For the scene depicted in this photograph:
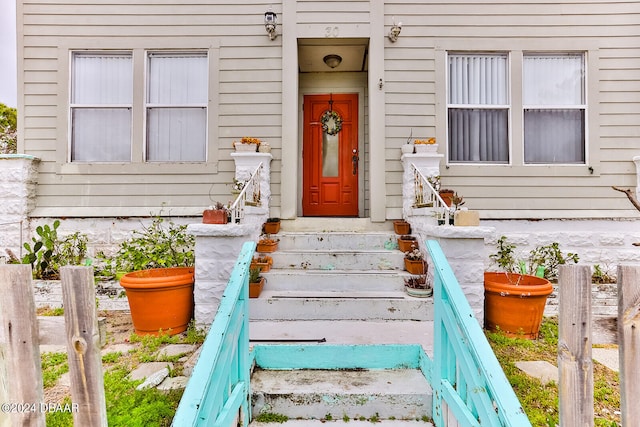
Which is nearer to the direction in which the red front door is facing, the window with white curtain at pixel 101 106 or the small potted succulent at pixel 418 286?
the small potted succulent

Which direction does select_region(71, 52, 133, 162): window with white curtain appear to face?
toward the camera

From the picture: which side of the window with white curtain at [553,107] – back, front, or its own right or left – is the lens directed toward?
front

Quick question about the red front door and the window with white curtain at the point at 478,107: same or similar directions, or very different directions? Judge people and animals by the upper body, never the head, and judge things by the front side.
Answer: same or similar directions

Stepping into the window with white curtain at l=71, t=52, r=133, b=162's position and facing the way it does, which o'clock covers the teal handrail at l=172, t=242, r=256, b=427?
The teal handrail is roughly at 12 o'clock from the window with white curtain.

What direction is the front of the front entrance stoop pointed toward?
toward the camera

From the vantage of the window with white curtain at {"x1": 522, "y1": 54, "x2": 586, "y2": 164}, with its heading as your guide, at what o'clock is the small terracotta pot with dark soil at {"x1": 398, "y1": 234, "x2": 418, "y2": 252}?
The small terracotta pot with dark soil is roughly at 1 o'clock from the window with white curtain.

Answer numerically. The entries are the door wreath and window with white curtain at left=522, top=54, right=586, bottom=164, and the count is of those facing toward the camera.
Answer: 2

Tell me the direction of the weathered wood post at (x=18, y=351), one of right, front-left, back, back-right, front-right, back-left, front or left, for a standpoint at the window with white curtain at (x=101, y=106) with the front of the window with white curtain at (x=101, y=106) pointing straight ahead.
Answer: front

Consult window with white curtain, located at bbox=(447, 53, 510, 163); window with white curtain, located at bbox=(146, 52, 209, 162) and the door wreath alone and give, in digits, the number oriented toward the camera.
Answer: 3

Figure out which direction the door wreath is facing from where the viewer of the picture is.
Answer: facing the viewer

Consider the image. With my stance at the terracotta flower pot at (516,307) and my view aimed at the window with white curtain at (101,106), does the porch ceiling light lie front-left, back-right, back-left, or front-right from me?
front-right

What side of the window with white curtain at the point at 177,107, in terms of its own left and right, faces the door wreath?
left
